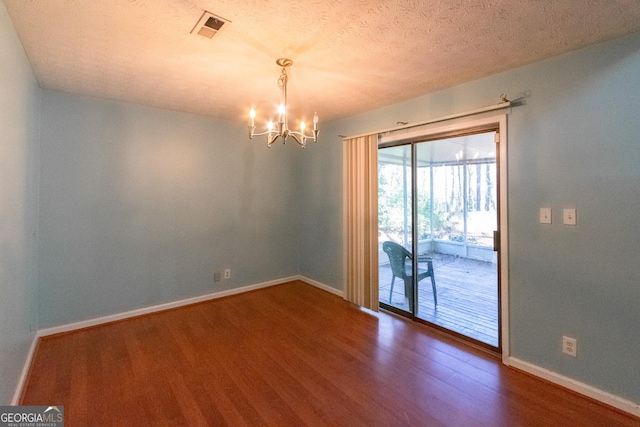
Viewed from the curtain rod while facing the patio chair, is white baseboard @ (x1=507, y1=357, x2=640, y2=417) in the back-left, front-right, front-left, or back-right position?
back-right

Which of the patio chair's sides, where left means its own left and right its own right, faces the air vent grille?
back

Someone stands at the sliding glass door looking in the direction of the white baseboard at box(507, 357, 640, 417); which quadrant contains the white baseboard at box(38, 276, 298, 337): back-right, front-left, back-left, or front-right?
back-right

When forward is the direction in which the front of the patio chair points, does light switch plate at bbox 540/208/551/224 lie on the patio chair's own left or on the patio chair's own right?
on the patio chair's own right

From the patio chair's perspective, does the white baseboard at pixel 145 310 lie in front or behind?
behind

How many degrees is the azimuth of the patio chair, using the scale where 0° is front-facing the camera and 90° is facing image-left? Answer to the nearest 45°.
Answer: approximately 225°

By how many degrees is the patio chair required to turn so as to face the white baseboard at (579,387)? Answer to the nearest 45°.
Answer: approximately 90° to its right

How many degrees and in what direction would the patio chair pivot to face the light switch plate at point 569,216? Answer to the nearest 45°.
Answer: approximately 90° to its right
